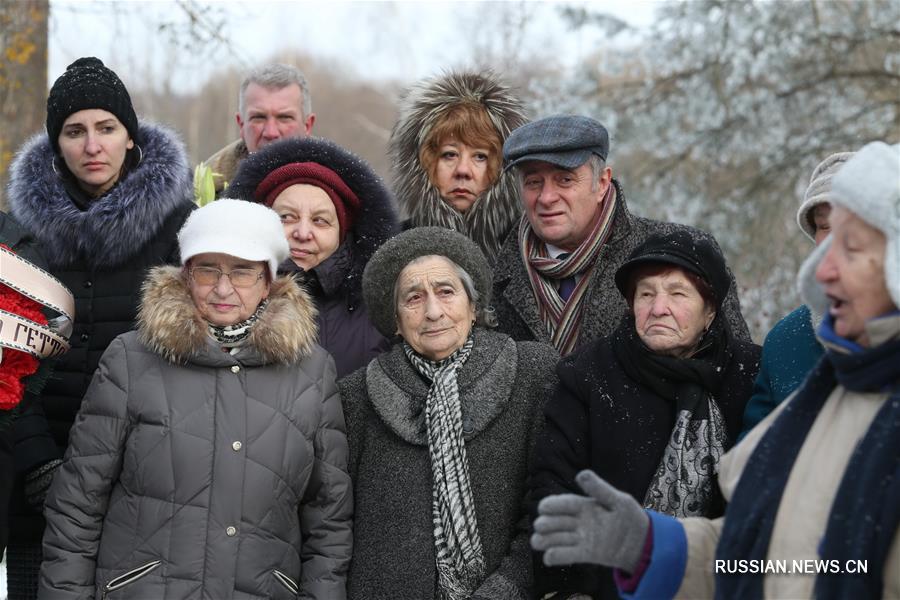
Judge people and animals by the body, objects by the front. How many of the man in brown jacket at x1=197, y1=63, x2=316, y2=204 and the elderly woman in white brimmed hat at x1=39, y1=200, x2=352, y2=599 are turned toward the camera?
2

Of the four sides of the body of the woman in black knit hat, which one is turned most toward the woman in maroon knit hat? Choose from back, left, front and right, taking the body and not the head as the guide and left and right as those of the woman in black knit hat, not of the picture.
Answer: left

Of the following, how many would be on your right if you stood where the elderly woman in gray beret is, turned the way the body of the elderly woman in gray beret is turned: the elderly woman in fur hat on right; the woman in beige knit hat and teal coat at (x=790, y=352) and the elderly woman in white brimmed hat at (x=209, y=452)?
1

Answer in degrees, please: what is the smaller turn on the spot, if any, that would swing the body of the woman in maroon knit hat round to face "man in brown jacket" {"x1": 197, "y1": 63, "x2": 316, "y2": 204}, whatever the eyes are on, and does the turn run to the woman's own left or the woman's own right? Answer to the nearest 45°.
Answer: approximately 135° to the woman's own right

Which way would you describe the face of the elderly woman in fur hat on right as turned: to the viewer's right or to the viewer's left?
to the viewer's left

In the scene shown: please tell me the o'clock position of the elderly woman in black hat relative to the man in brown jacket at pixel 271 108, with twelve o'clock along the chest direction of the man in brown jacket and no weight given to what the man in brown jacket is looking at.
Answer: The elderly woman in black hat is roughly at 11 o'clock from the man in brown jacket.

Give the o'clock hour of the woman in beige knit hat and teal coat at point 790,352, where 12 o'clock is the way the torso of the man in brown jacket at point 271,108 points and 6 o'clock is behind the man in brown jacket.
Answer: The woman in beige knit hat and teal coat is roughly at 11 o'clock from the man in brown jacket.
